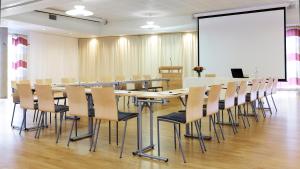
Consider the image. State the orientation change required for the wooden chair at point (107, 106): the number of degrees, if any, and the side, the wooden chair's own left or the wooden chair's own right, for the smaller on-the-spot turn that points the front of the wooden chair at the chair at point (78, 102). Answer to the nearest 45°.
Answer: approximately 90° to the wooden chair's own left

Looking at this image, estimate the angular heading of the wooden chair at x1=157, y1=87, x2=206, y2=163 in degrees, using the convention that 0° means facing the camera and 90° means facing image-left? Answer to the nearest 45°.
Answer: approximately 135°

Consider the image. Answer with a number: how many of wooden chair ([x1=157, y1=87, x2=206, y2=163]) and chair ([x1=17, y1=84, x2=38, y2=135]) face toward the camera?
0

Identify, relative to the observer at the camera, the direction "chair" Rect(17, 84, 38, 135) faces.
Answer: facing away from the viewer and to the right of the viewer

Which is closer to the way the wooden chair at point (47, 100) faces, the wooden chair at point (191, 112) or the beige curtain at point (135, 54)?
the beige curtain

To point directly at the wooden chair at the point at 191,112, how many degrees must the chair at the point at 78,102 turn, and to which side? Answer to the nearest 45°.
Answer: approximately 90° to its right

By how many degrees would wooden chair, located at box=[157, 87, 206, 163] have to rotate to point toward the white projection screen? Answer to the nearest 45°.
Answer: approximately 45° to its right

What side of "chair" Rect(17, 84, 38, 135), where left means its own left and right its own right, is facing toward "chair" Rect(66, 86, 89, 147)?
right

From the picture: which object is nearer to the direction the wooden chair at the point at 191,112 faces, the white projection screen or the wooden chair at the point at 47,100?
the wooden chair
